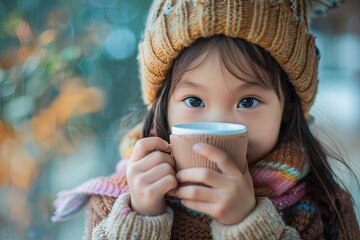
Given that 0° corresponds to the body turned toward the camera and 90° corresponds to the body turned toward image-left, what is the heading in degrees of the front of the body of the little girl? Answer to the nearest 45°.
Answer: approximately 0°
